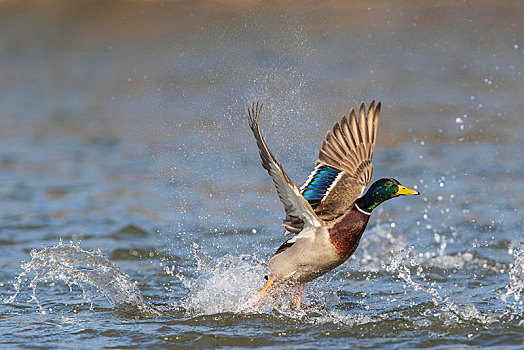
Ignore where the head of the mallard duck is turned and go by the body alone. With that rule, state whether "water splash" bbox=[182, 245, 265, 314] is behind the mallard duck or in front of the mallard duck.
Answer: behind

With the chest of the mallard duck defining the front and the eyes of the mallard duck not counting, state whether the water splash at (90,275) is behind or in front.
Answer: behind

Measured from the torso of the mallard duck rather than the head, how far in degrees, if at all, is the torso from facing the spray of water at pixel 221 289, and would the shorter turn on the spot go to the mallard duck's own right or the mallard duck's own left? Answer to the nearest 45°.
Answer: approximately 135° to the mallard duck's own right

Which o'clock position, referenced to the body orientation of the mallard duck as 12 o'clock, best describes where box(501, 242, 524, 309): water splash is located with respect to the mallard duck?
The water splash is roughly at 11 o'clock from the mallard duck.

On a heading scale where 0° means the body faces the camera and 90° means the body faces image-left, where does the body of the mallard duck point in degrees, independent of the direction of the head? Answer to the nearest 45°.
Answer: approximately 270°
